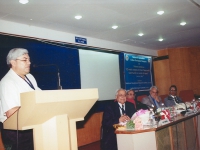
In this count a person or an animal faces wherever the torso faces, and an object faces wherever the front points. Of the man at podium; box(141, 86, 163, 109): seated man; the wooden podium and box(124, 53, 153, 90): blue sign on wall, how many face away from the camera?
0

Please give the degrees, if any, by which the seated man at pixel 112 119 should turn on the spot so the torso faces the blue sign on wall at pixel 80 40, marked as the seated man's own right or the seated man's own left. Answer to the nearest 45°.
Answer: approximately 135° to the seated man's own left

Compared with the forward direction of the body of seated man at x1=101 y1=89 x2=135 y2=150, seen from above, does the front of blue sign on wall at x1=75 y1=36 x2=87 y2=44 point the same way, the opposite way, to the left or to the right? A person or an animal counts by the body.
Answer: the same way

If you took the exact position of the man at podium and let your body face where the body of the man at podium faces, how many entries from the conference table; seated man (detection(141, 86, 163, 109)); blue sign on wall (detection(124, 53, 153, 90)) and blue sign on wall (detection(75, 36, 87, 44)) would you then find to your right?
0

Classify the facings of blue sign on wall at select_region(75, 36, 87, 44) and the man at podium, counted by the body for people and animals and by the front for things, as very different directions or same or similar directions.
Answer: same or similar directions

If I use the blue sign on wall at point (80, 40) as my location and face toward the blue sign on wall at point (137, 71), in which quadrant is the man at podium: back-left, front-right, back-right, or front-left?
back-right

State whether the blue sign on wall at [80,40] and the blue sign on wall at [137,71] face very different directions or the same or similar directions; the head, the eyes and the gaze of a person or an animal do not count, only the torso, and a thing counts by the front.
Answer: same or similar directions

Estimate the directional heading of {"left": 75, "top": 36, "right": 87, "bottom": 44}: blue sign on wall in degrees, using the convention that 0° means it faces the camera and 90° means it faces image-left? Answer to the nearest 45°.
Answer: approximately 315°

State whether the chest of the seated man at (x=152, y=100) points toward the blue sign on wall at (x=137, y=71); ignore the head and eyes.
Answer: no

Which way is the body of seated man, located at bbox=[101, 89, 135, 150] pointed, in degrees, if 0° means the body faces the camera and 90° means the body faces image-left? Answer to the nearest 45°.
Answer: approximately 315°

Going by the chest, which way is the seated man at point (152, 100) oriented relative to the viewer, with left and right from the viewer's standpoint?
facing the viewer and to the right of the viewer

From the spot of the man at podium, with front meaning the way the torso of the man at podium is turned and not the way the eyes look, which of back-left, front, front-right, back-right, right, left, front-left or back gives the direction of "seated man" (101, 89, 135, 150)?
left

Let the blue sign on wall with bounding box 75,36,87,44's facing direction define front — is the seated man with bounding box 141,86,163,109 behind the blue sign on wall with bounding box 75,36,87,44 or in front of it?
in front

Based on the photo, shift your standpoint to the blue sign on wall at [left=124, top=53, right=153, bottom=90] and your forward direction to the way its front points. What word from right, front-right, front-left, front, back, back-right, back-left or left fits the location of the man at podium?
front-right

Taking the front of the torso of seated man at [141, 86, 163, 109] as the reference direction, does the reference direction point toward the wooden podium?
no

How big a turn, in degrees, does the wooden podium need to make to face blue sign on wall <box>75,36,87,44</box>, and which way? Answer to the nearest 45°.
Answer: approximately 135° to its left
